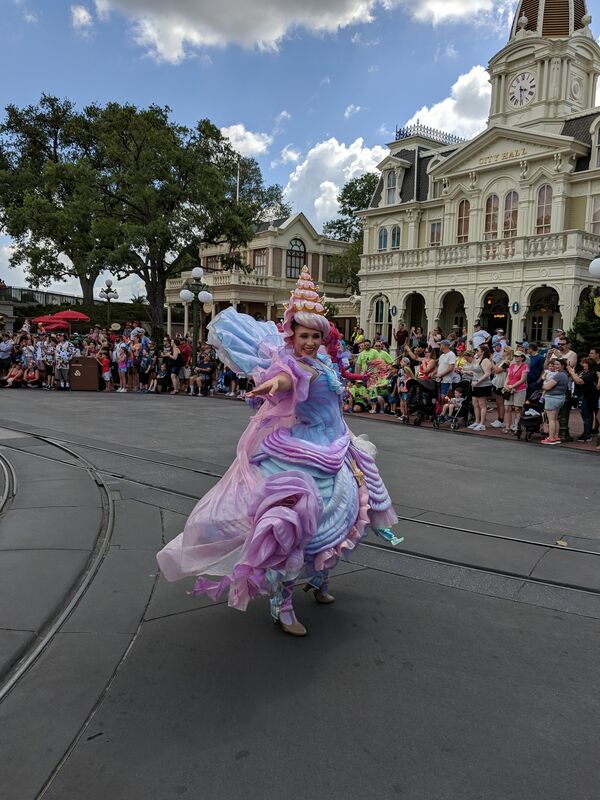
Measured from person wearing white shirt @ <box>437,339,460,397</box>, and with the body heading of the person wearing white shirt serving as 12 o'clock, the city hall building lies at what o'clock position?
The city hall building is roughly at 5 o'clock from the person wearing white shirt.

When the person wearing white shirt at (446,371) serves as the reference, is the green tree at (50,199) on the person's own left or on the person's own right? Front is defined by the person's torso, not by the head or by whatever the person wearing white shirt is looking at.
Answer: on the person's own right

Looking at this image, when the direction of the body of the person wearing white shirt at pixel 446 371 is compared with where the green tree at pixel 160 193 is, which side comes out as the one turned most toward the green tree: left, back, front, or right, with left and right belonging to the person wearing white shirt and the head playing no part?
right

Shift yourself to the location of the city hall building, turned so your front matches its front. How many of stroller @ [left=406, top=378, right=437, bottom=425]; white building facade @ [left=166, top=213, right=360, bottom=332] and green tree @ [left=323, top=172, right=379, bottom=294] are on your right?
2

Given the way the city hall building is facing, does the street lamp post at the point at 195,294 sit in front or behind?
in front

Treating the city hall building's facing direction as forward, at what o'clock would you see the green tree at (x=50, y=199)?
The green tree is roughly at 2 o'clock from the city hall building.

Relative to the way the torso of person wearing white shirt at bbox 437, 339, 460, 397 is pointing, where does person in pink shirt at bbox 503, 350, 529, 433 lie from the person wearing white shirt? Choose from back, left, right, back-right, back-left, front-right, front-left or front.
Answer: left

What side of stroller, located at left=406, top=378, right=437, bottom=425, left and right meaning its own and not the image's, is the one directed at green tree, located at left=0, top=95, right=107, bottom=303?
right

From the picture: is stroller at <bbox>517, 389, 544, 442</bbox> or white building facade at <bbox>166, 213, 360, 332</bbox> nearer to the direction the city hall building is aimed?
the stroller

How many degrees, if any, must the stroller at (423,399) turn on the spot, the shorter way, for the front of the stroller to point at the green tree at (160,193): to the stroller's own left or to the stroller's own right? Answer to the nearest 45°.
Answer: approximately 90° to the stroller's own right

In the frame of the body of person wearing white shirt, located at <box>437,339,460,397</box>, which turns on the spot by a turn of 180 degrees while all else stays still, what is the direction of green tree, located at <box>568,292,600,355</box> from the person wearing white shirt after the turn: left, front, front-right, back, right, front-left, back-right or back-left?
front

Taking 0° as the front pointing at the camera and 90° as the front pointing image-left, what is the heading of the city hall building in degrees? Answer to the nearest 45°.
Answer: approximately 45°

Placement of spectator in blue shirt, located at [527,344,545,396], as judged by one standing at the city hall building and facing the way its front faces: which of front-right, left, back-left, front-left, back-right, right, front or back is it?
front-left
